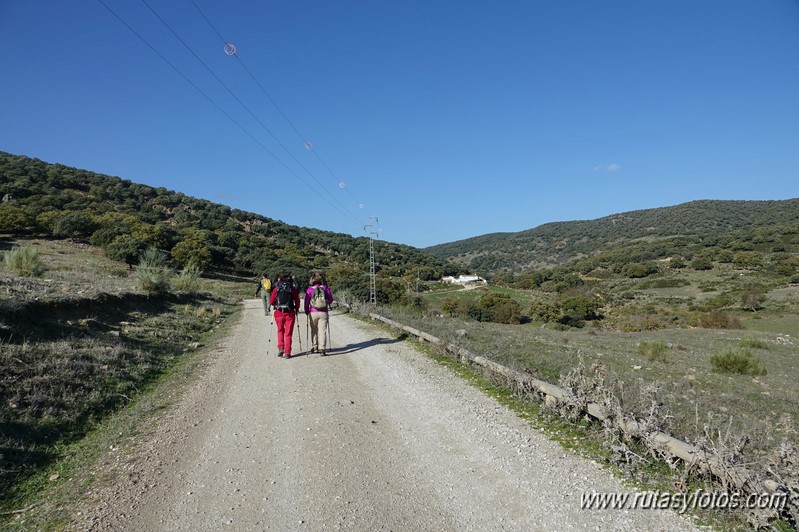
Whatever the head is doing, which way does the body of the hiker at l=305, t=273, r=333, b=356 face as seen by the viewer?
away from the camera

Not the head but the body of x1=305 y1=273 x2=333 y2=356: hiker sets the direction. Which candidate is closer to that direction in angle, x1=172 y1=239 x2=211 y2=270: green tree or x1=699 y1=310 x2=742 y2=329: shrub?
the green tree

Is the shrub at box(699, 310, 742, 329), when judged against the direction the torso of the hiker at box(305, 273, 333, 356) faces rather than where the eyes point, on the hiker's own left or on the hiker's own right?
on the hiker's own right

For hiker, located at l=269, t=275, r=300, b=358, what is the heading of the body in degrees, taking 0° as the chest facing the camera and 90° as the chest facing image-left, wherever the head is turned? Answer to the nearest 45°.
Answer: approximately 180°

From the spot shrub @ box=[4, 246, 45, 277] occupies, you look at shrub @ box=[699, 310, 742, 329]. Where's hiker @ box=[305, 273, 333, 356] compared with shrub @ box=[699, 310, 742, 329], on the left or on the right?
right

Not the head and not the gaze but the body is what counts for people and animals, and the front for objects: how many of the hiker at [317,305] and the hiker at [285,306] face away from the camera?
2

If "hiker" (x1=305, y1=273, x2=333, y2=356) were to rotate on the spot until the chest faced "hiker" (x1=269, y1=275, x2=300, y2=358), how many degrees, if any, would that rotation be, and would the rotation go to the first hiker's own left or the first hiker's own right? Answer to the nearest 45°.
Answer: approximately 90° to the first hiker's own left

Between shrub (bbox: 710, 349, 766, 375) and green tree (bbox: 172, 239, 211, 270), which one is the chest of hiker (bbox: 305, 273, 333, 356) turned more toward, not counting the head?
the green tree
